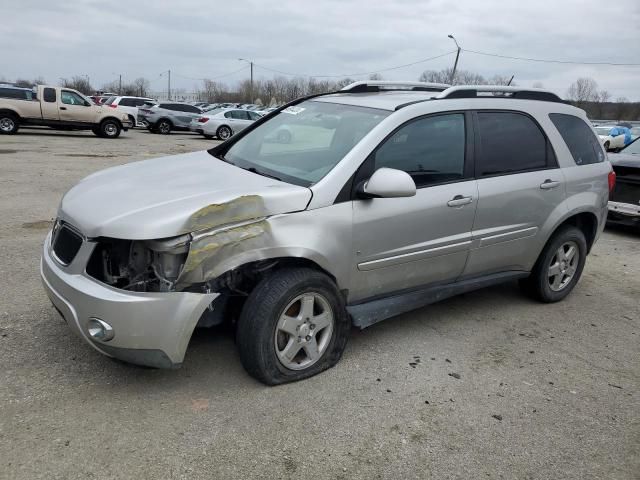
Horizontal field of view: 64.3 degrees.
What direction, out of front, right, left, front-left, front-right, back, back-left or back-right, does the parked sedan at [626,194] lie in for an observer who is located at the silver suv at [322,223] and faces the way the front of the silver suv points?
back

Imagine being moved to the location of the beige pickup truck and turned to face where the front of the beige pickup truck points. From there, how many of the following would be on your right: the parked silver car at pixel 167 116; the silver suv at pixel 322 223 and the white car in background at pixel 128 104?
1

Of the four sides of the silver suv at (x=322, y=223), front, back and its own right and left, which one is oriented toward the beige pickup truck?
right

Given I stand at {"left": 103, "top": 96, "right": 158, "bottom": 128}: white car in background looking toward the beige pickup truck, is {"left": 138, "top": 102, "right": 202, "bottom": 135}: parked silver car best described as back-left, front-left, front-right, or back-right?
front-left

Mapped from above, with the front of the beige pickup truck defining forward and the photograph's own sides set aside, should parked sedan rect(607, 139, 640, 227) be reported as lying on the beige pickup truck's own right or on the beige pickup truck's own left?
on the beige pickup truck's own right

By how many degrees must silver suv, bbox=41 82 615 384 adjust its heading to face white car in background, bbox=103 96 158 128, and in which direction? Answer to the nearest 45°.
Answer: approximately 90° to its right

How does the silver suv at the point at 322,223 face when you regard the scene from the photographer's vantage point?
facing the viewer and to the left of the viewer

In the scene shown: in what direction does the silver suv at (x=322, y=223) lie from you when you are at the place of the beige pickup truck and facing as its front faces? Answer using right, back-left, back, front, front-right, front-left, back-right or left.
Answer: right

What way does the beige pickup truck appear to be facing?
to the viewer's right

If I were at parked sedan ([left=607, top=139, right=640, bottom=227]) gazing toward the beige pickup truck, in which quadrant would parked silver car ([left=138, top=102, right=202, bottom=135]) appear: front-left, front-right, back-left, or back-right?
front-right

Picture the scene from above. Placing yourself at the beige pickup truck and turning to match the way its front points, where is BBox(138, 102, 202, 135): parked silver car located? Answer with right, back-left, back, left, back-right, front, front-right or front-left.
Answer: front-left

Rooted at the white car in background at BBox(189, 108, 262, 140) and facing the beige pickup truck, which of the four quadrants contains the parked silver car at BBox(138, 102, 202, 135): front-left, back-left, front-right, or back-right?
front-right

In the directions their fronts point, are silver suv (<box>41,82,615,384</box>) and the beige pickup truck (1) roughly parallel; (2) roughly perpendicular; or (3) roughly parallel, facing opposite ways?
roughly parallel, facing opposite ways

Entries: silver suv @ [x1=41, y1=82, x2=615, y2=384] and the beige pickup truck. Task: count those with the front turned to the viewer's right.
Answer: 1
